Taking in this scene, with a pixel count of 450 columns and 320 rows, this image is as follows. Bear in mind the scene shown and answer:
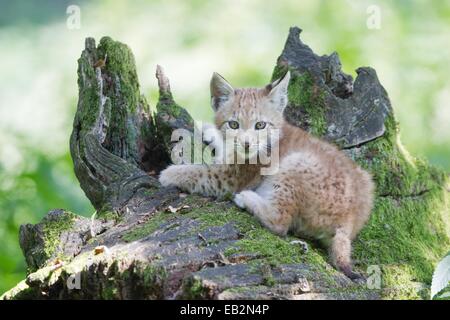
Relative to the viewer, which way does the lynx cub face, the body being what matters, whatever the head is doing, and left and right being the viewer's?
facing to the left of the viewer
